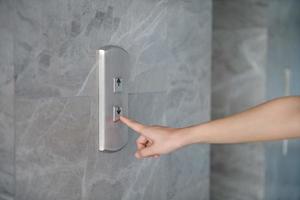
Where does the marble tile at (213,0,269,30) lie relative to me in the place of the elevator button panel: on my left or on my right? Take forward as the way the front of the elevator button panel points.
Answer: on my left

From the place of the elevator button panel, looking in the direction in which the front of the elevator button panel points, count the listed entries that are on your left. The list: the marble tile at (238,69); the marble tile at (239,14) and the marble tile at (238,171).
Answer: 3

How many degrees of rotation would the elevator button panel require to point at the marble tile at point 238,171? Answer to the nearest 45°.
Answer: approximately 90° to its left

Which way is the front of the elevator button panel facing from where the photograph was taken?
facing the viewer and to the right of the viewer

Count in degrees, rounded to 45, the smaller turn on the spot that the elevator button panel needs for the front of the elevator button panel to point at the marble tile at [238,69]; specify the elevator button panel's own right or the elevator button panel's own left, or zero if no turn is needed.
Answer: approximately 90° to the elevator button panel's own left
